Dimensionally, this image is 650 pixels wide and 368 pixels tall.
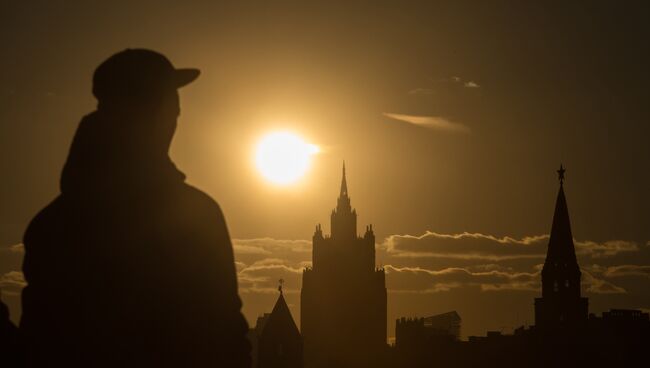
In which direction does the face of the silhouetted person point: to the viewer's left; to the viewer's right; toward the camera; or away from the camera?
to the viewer's right

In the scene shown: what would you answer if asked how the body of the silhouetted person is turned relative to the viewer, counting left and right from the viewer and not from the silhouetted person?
facing away from the viewer and to the right of the viewer
